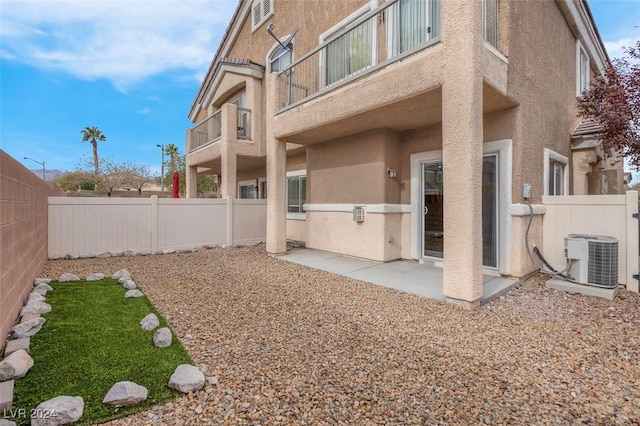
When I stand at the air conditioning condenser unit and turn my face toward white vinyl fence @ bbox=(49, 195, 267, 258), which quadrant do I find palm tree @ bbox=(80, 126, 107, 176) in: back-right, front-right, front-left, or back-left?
front-right

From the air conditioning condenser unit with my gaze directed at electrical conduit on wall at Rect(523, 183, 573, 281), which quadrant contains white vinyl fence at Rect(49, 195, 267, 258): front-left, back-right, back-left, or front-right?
front-left

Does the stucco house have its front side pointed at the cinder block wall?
yes

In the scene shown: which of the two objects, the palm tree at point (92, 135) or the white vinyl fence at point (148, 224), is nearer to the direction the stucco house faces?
the white vinyl fence

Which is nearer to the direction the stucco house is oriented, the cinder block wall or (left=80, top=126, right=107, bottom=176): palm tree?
the cinder block wall

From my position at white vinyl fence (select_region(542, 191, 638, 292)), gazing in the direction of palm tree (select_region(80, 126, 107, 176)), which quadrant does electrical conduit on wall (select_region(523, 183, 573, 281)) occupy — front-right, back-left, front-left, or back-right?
front-left

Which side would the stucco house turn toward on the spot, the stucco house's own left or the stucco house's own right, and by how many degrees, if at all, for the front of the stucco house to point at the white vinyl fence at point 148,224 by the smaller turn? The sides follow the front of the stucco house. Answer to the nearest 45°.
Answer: approximately 45° to the stucco house's own right

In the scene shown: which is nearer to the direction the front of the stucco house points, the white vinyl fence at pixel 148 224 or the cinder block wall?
the cinder block wall

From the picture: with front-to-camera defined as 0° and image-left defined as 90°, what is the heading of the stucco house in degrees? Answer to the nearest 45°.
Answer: approximately 45°

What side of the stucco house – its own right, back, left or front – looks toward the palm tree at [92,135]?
right
